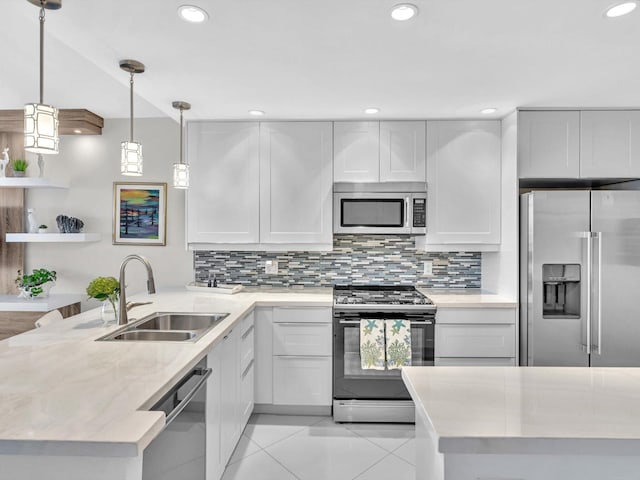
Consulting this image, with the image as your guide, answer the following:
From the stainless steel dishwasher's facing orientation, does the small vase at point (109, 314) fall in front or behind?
behind

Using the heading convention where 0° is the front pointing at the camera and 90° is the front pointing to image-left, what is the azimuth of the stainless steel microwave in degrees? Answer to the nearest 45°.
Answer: approximately 0°

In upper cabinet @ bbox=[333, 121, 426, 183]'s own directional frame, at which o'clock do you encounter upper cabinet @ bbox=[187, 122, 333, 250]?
upper cabinet @ bbox=[187, 122, 333, 250] is roughly at 3 o'clock from upper cabinet @ bbox=[333, 121, 426, 183].

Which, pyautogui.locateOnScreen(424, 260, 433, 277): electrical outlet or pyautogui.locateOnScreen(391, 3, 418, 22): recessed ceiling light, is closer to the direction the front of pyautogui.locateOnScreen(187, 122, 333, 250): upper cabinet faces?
the recessed ceiling light

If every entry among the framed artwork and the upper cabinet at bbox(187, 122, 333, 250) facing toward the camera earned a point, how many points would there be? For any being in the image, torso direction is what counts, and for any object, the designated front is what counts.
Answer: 2

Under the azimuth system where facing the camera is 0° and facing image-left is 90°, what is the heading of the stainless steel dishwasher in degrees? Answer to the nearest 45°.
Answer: approximately 315°

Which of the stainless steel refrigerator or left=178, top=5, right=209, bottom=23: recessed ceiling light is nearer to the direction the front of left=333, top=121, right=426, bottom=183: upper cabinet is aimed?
the recessed ceiling light

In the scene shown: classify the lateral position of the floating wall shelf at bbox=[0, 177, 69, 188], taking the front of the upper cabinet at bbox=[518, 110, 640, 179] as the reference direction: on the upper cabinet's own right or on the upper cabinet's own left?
on the upper cabinet's own right

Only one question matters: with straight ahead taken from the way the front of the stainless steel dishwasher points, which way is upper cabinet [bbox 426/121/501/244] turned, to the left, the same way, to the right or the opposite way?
to the right

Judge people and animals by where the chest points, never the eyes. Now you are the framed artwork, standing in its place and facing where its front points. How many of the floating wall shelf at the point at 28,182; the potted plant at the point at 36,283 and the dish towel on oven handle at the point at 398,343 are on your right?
2

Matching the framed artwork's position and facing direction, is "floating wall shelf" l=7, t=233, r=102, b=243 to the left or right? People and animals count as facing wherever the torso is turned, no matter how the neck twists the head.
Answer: on its right
